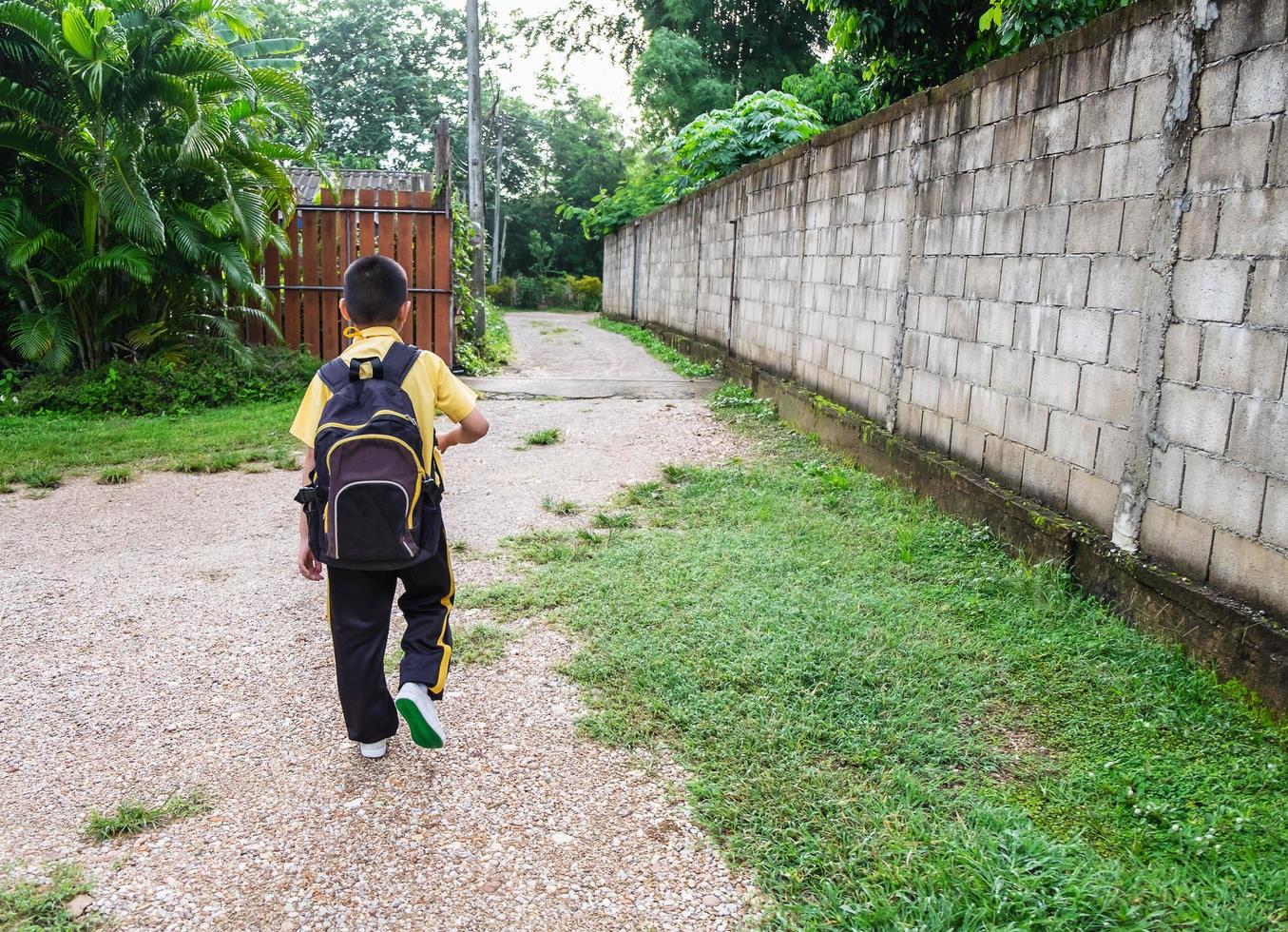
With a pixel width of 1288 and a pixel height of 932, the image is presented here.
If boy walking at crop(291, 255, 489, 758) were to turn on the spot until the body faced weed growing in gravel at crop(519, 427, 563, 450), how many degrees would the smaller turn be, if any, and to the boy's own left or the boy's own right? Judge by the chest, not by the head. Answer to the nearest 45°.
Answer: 0° — they already face it

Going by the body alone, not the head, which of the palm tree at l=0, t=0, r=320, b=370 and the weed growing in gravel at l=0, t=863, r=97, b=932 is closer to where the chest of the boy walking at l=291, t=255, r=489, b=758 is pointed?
the palm tree

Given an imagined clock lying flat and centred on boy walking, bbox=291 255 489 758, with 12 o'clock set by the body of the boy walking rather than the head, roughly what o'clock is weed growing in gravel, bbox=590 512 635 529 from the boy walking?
The weed growing in gravel is roughly at 1 o'clock from the boy walking.

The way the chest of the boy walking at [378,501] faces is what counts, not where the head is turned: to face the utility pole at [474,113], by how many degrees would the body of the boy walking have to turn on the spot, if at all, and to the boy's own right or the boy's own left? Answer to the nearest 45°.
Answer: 0° — they already face it

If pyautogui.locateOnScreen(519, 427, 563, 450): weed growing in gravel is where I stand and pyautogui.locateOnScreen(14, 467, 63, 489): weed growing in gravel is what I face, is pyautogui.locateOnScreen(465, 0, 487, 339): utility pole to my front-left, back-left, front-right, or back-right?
back-right

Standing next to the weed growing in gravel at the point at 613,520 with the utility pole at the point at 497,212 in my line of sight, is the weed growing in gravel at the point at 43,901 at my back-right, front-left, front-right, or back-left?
back-left

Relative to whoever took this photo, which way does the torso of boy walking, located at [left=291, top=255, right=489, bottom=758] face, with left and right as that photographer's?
facing away from the viewer

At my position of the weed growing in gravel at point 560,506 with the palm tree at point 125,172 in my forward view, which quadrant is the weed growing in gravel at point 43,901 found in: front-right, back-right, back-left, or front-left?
back-left

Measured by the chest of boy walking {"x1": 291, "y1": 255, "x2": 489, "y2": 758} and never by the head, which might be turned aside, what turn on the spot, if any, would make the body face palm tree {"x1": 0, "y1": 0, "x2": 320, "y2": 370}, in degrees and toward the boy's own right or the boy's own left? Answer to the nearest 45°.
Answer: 0° — they already face it

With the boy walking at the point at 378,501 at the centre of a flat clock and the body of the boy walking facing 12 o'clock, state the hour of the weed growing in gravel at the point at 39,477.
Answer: The weed growing in gravel is roughly at 11 o'clock from the boy walking.

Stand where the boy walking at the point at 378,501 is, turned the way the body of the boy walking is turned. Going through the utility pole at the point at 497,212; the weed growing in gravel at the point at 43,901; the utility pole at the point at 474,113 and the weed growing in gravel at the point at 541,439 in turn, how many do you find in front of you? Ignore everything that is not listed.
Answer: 3
